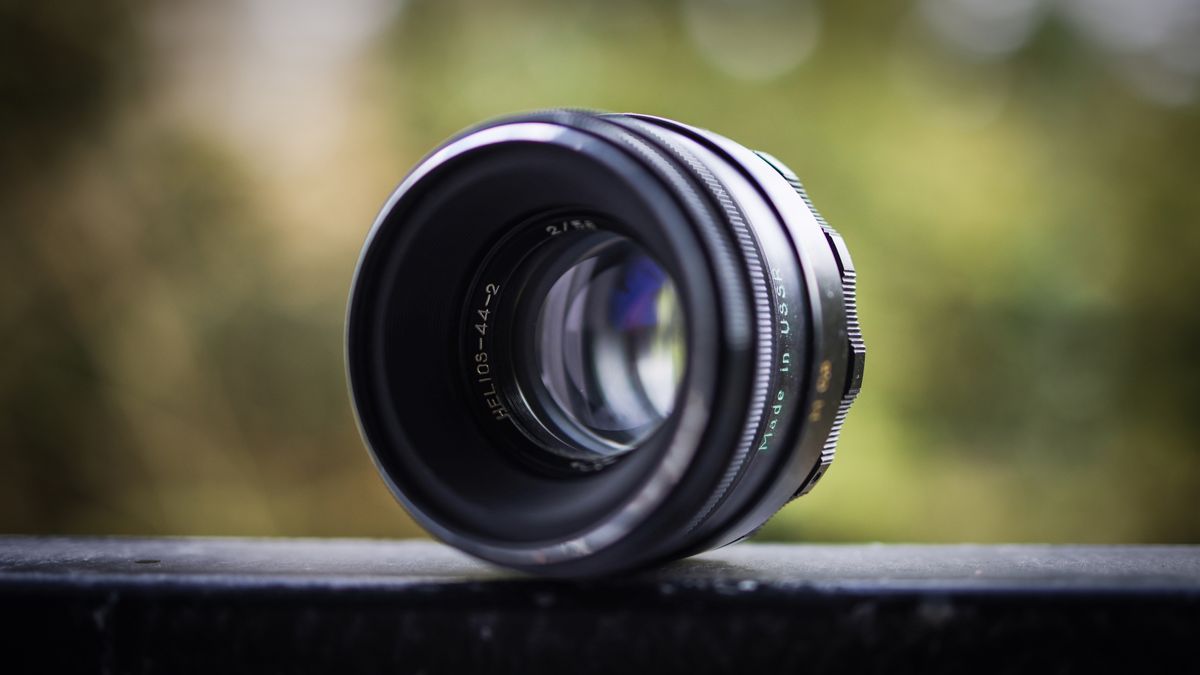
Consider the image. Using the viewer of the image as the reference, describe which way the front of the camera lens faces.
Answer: facing the viewer and to the left of the viewer
